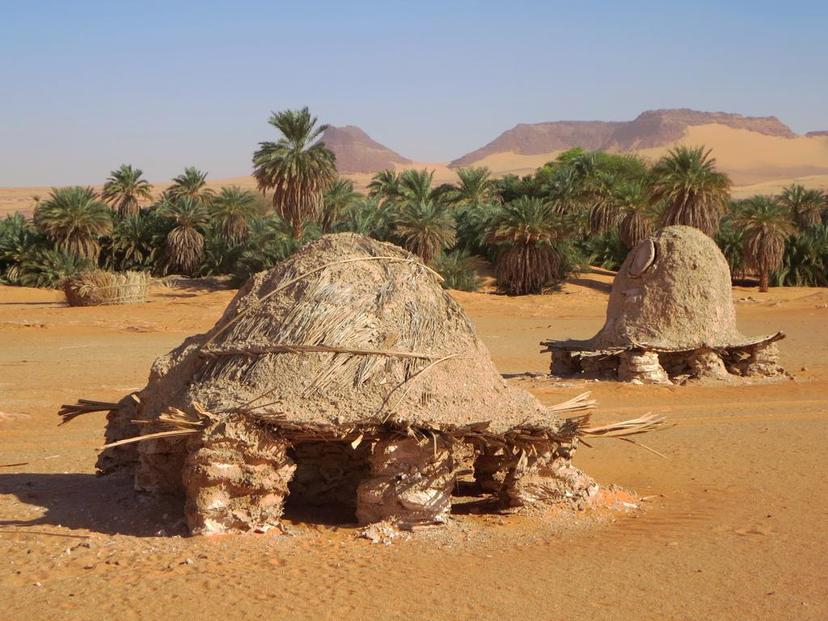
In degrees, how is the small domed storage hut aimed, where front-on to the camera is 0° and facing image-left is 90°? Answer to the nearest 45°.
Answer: approximately 45°

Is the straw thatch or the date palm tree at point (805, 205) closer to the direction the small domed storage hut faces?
the straw thatch

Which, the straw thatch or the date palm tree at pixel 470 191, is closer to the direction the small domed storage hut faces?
the straw thatch

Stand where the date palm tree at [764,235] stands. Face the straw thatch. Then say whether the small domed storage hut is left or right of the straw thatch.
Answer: left

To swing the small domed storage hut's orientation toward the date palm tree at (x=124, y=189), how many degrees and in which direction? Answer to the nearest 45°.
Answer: approximately 90° to its right

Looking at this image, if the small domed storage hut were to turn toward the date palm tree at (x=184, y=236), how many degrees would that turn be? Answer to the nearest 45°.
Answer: approximately 90° to its right

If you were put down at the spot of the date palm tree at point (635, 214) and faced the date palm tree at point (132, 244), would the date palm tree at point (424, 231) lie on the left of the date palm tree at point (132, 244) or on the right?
left

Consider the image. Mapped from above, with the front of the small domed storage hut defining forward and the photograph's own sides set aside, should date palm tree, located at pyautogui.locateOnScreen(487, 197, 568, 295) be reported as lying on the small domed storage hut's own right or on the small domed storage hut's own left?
on the small domed storage hut's own right

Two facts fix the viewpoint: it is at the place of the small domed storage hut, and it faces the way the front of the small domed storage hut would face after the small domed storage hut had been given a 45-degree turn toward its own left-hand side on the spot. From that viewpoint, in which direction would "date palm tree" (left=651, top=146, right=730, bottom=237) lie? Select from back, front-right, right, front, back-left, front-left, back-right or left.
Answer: back

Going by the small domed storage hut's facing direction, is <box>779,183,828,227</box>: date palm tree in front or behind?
behind

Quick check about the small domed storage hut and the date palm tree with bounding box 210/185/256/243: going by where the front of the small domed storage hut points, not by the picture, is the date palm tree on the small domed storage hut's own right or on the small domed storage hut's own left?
on the small domed storage hut's own right

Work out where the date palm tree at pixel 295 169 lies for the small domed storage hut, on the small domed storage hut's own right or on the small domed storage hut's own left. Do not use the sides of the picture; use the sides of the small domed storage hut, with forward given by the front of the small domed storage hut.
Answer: on the small domed storage hut's own right
